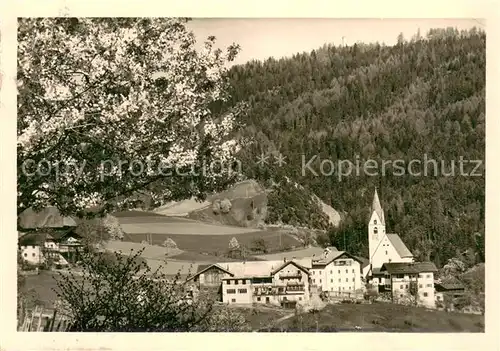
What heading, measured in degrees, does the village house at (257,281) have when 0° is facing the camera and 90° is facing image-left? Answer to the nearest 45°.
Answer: approximately 0°

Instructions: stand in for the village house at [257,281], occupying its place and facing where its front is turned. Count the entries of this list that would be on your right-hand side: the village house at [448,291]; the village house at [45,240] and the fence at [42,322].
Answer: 2

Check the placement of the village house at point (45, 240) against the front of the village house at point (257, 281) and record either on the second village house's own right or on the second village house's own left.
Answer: on the second village house's own right

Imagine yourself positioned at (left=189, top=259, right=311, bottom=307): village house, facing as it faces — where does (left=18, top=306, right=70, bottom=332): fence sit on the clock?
The fence is roughly at 12 o'clock from the village house.
